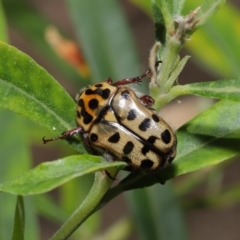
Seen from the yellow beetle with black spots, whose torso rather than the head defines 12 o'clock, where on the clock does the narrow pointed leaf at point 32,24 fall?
The narrow pointed leaf is roughly at 1 o'clock from the yellow beetle with black spots.

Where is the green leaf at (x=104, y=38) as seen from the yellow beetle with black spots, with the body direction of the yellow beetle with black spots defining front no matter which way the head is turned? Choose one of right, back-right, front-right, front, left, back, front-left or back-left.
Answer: front-right

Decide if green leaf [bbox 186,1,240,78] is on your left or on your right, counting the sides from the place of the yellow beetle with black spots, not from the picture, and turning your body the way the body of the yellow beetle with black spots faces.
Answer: on your right

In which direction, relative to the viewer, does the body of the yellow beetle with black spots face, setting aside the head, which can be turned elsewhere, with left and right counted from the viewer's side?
facing away from the viewer and to the left of the viewer
